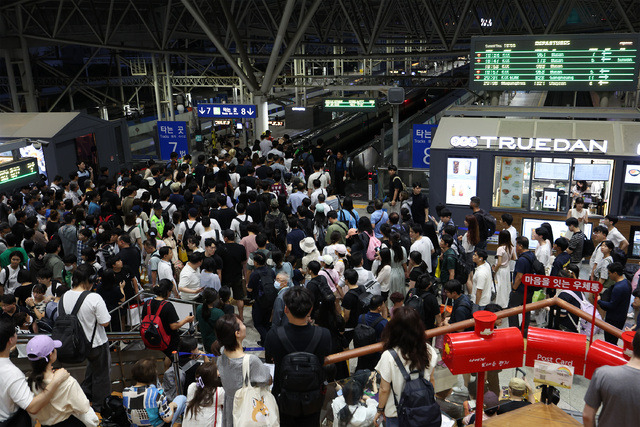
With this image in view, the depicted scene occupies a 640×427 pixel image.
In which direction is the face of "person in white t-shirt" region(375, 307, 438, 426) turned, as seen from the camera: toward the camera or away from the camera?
away from the camera

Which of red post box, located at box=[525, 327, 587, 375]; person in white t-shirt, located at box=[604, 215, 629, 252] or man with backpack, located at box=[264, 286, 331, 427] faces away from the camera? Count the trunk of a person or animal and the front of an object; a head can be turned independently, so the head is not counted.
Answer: the man with backpack

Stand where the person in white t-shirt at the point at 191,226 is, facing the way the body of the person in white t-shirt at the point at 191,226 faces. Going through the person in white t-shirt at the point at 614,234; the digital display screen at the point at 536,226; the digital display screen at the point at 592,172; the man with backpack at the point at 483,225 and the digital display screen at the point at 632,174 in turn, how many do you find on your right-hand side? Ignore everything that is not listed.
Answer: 5

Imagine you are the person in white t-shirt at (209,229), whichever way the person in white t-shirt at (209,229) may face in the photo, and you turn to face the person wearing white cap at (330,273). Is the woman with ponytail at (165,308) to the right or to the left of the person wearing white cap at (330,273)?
right

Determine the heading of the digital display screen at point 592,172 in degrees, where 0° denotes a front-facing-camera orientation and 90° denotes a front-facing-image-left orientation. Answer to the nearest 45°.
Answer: approximately 0°

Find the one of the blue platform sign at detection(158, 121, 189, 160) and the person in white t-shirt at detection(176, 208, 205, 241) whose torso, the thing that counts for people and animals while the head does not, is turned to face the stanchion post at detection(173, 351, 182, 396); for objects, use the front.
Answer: the blue platform sign

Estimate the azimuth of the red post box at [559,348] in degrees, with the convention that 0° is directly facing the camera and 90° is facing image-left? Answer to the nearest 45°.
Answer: approximately 0°

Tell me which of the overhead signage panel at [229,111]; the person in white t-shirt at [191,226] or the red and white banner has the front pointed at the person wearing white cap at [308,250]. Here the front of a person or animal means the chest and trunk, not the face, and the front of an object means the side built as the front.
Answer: the overhead signage panel

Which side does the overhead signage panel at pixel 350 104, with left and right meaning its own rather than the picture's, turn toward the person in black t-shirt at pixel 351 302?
front

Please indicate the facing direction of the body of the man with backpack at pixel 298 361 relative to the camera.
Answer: away from the camera

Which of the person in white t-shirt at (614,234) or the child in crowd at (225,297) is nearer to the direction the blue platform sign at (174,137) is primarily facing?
the child in crowd

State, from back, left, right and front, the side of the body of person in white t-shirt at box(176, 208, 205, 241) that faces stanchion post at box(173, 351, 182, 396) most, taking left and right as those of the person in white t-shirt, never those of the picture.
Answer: back

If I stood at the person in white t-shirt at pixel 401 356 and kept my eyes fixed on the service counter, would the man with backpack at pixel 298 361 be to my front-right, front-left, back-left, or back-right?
back-left

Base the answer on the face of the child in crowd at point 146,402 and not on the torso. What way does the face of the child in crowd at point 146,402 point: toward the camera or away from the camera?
away from the camera
